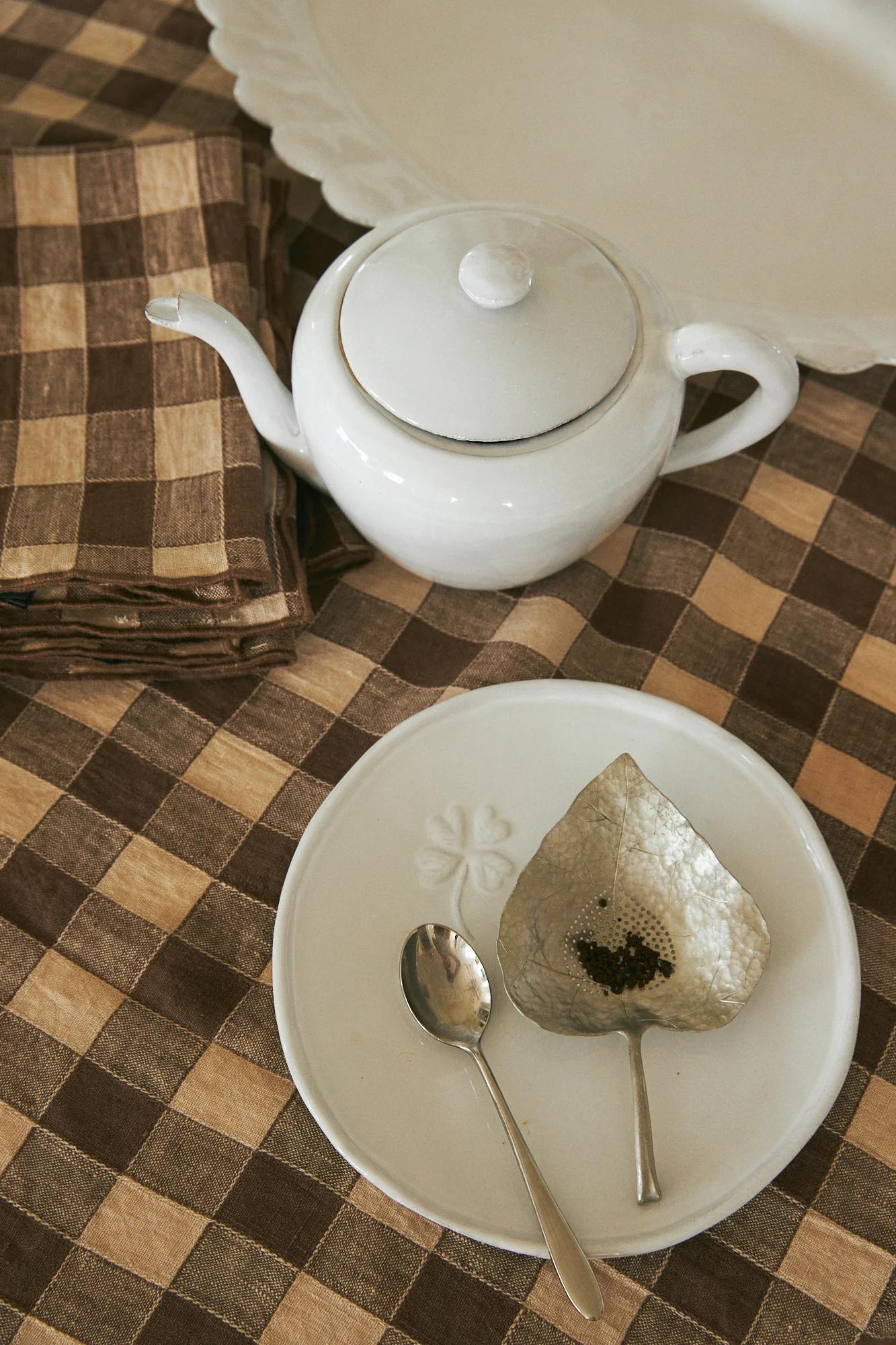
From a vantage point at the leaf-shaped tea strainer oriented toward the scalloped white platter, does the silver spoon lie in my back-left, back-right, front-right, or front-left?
back-left

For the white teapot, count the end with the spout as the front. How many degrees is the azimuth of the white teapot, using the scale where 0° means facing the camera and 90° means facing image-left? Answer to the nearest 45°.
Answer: approximately 90°
